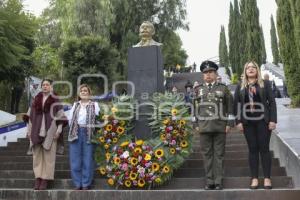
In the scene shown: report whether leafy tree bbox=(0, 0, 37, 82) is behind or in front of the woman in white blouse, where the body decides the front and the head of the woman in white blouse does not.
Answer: behind

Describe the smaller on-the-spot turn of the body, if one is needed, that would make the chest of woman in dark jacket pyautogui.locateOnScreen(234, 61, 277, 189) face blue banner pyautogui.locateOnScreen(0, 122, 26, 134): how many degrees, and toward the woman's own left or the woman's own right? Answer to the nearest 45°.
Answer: approximately 135° to the woman's own right

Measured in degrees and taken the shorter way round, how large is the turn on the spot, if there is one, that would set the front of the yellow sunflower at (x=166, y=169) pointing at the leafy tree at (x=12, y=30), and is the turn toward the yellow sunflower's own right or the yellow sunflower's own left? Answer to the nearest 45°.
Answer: approximately 135° to the yellow sunflower's own right

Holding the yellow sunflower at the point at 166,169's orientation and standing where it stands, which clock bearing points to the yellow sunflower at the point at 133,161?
the yellow sunflower at the point at 133,161 is roughly at 3 o'clock from the yellow sunflower at the point at 166,169.

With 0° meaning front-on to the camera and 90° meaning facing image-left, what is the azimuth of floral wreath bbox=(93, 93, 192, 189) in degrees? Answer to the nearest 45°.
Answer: approximately 0°

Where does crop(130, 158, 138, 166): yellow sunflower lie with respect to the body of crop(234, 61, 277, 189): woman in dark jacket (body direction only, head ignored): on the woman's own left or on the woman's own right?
on the woman's own right

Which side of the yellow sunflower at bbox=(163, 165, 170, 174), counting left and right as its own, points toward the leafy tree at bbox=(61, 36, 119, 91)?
back

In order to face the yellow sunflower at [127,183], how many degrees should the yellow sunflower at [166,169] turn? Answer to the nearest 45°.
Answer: approximately 90° to its right

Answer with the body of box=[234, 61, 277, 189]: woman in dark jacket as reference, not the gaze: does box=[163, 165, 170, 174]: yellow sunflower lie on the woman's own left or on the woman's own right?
on the woman's own right

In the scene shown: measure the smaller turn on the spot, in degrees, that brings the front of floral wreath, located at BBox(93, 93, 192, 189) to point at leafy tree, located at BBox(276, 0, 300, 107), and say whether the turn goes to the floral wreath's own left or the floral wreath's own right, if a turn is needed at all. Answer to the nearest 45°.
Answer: approximately 135° to the floral wreath's own left
